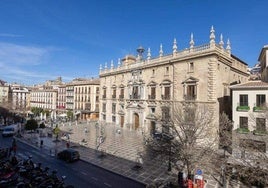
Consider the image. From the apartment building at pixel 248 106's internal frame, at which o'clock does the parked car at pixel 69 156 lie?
The parked car is roughly at 2 o'clock from the apartment building.

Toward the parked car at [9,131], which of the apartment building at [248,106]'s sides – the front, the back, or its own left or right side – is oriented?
right

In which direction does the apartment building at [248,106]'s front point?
toward the camera

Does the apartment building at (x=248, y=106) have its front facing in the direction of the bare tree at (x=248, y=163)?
yes

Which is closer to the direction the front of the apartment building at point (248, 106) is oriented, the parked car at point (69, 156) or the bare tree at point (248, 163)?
the bare tree
